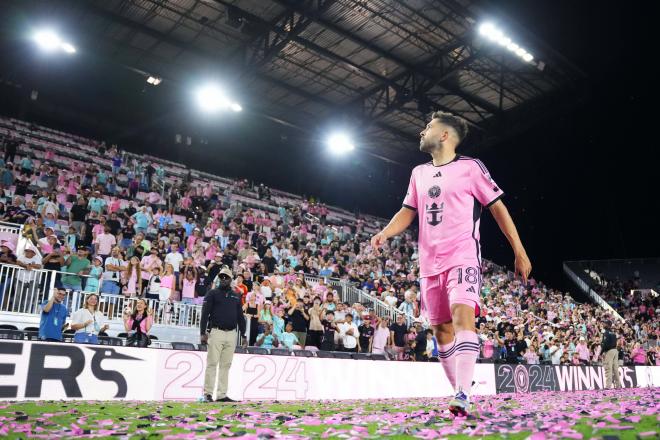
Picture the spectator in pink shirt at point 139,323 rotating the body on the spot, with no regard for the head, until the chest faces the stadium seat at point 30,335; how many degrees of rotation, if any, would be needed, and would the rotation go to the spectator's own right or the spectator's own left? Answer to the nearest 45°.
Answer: approximately 45° to the spectator's own right

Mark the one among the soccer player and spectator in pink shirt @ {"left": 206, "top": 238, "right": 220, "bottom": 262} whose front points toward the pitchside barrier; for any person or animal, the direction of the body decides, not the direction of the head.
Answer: the spectator in pink shirt

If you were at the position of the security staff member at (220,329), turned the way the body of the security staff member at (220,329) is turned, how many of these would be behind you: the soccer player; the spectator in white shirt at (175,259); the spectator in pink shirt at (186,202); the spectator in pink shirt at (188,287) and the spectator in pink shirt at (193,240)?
4

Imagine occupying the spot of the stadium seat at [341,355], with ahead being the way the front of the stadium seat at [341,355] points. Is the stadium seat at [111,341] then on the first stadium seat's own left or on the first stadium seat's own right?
on the first stadium seat's own right

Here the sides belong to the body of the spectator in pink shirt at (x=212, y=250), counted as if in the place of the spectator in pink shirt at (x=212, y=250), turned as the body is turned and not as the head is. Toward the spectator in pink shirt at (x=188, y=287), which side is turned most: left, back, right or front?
front

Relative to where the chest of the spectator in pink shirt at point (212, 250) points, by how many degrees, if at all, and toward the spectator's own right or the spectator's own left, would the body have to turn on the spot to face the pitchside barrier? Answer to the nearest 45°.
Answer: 0° — they already face it

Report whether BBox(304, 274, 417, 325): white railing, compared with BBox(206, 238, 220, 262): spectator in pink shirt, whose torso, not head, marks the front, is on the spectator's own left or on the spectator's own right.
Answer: on the spectator's own left

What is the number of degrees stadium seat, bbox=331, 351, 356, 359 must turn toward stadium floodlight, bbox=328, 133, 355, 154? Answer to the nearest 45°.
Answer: approximately 180°

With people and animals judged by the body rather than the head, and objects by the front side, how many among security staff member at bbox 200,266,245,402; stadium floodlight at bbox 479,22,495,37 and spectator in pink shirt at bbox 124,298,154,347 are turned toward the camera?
3

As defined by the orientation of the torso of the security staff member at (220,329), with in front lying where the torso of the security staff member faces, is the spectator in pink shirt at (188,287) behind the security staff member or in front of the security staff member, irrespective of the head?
behind

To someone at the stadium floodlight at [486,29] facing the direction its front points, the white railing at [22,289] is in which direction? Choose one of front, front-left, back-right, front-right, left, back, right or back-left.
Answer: front-right

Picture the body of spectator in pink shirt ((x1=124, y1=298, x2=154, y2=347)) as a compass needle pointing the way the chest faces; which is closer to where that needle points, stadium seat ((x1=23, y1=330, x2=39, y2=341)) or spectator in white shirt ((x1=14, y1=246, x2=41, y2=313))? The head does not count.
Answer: the stadium seat
